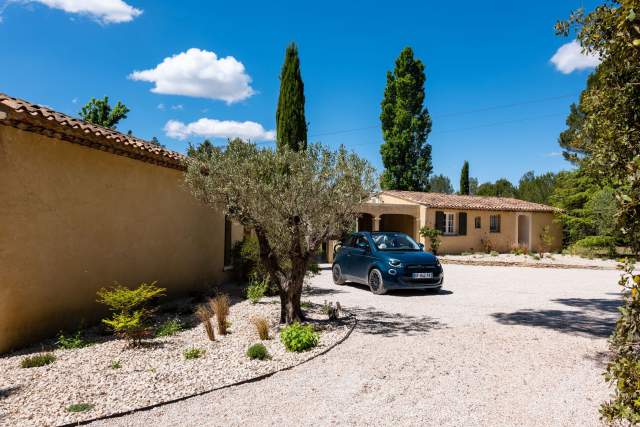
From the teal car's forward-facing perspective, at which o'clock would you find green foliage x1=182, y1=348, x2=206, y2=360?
The green foliage is roughly at 2 o'clock from the teal car.

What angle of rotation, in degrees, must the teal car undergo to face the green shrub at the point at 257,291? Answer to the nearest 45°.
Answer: approximately 90° to its right

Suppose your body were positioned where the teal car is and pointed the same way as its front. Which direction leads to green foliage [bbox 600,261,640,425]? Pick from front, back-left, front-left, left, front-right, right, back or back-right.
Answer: front-right

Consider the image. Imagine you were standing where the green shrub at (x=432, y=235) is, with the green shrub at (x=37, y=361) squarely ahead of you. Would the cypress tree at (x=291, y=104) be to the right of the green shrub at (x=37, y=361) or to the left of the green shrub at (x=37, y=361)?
right

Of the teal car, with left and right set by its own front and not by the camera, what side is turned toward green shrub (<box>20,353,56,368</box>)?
right

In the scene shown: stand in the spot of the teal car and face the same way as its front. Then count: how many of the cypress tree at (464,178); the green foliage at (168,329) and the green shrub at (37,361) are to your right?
2

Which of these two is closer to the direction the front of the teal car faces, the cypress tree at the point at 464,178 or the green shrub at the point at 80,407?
the green shrub

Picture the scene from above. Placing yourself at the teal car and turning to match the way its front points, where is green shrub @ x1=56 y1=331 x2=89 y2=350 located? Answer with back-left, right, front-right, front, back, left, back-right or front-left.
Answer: right

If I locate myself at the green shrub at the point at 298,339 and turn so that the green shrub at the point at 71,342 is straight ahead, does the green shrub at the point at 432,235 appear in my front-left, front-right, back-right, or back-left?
back-right

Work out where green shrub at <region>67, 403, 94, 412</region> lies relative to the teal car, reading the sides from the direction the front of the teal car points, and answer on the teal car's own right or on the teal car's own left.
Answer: on the teal car's own right

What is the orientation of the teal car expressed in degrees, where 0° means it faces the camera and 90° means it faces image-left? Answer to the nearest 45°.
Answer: approximately 315°

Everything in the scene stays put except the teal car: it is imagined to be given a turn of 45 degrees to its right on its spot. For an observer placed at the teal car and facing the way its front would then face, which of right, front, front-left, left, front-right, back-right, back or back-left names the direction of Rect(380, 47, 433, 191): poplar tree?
back

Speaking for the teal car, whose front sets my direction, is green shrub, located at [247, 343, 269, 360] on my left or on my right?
on my right

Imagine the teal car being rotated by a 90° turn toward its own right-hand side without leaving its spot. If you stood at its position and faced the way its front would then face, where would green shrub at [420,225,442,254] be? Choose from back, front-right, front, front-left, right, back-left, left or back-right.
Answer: back-right
